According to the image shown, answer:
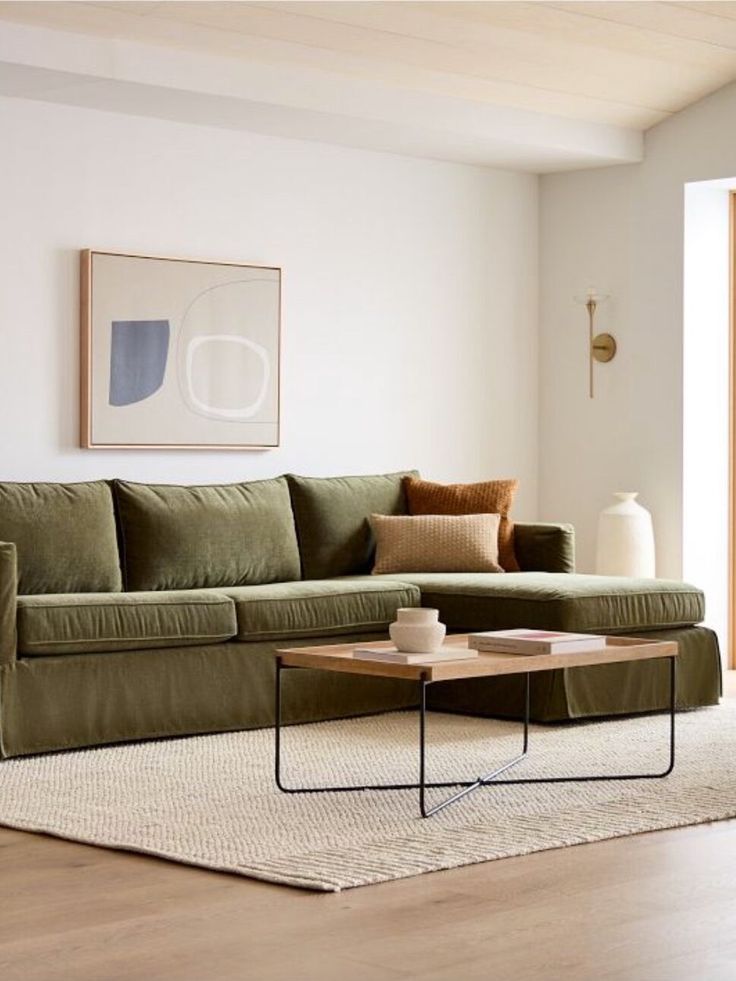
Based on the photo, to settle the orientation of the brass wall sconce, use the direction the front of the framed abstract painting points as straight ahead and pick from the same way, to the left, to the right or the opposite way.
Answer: to the right

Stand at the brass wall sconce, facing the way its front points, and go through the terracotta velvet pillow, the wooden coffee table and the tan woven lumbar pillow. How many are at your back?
0

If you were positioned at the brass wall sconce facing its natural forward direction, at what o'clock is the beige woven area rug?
The beige woven area rug is roughly at 11 o'clock from the brass wall sconce.

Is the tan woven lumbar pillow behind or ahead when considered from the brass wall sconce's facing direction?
ahead

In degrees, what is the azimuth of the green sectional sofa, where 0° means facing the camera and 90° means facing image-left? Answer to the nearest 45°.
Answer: approximately 315°

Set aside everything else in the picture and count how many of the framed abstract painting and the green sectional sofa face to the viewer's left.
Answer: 0

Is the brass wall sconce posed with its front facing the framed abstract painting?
yes

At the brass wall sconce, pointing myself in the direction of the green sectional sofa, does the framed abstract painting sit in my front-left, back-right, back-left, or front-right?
front-right

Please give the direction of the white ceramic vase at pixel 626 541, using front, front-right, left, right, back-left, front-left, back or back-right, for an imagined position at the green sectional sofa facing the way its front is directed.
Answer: left

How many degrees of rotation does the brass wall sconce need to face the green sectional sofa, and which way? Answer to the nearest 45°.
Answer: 0° — it already faces it

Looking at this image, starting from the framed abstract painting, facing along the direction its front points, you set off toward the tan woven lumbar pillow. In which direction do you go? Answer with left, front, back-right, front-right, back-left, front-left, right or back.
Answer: front-left

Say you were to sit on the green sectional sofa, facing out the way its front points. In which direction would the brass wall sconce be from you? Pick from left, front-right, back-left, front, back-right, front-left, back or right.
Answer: left

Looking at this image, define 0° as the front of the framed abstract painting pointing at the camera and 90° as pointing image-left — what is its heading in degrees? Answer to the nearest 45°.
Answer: approximately 315°

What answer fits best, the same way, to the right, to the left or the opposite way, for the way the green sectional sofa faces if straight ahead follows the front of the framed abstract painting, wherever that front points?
the same way

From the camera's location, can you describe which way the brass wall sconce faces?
facing the viewer and to the left of the viewer

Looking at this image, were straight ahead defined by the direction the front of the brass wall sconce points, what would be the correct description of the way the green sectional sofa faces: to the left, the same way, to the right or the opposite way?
to the left
